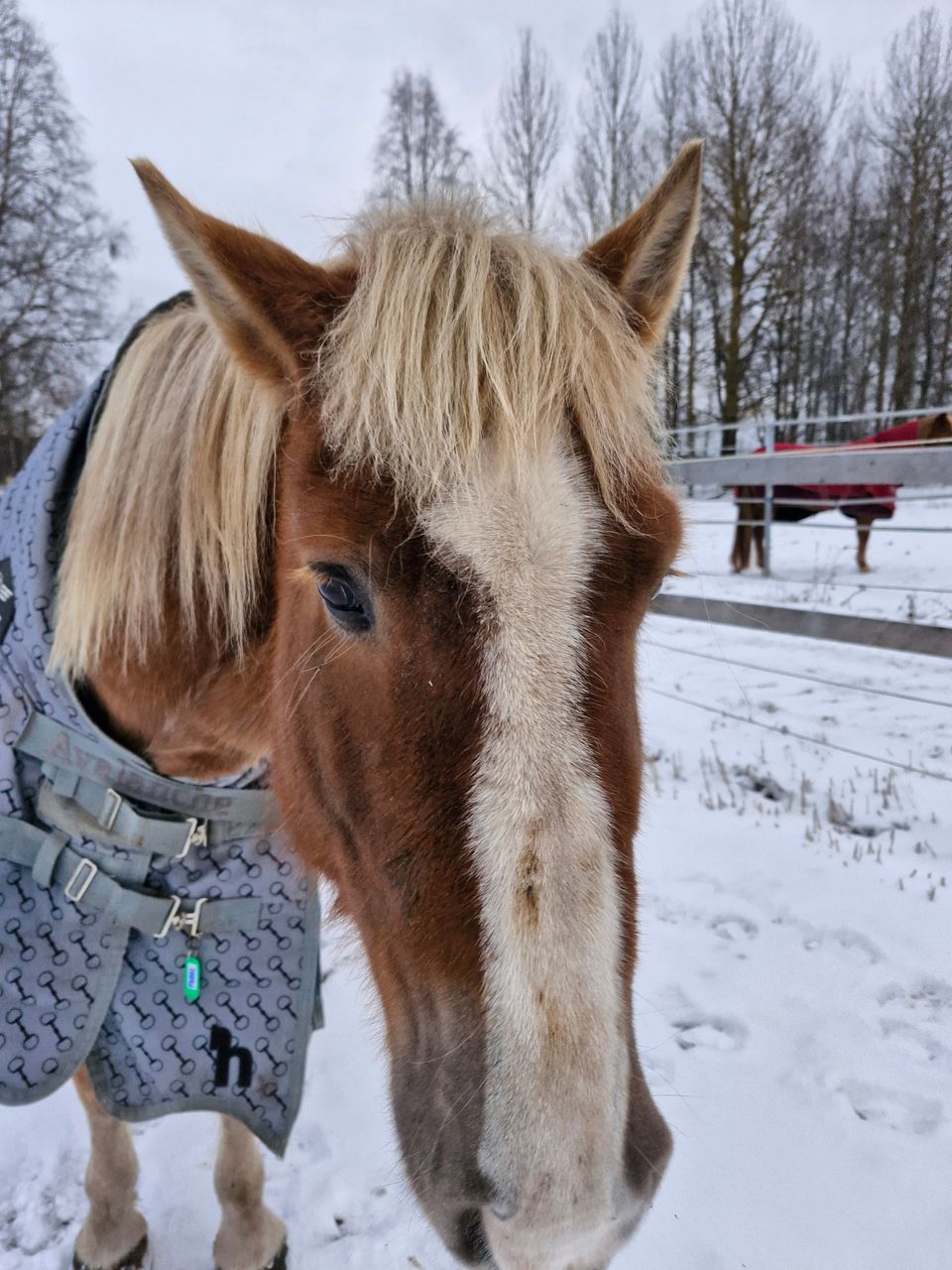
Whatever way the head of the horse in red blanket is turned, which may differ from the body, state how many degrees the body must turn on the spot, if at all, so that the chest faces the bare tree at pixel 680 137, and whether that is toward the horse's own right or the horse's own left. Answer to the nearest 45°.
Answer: approximately 90° to the horse's own left

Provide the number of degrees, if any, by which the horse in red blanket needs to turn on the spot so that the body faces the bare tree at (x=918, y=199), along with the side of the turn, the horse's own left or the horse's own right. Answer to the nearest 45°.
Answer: approximately 90° to the horse's own left

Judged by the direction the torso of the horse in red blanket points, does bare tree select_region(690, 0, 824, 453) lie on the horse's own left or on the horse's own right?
on the horse's own left

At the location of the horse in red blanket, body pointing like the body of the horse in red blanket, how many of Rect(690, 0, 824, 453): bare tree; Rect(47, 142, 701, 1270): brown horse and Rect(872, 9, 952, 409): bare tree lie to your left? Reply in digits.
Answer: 2

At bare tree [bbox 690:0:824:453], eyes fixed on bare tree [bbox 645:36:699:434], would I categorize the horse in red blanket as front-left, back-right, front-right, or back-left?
back-left

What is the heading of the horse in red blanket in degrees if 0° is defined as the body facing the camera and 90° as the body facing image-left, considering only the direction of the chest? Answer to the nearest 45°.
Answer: approximately 270°

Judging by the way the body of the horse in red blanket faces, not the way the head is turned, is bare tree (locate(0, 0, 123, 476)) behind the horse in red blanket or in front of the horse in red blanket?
behind

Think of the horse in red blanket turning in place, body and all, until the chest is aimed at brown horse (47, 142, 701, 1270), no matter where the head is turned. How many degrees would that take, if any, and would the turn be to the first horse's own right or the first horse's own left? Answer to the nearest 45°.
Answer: approximately 90° to the first horse's own right
